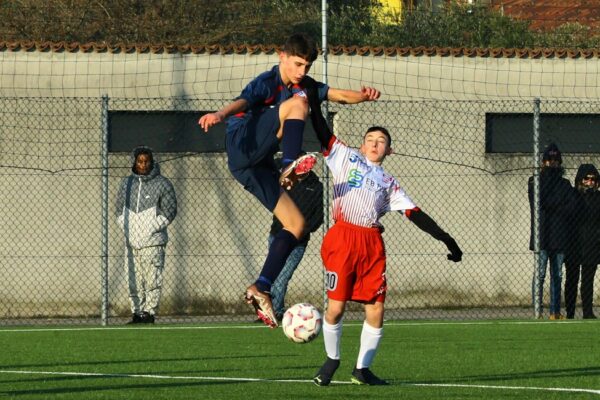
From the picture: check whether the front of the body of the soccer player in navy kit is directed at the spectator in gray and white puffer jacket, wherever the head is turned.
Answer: no

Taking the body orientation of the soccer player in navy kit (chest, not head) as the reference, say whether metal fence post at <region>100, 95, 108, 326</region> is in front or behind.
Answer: behind

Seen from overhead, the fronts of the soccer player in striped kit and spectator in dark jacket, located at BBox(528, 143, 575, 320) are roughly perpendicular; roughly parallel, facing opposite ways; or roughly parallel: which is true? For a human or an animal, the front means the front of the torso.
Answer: roughly parallel

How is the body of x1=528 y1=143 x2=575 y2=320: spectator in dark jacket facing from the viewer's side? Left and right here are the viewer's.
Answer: facing the viewer

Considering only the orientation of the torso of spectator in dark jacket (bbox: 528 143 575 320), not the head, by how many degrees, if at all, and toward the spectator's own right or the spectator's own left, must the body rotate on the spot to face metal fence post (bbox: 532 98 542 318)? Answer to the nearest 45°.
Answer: approximately 45° to the spectator's own right

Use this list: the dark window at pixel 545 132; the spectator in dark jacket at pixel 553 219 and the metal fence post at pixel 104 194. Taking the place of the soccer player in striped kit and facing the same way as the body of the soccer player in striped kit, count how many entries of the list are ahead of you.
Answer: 0

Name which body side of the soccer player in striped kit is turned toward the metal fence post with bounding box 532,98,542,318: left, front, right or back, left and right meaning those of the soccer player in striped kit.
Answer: back

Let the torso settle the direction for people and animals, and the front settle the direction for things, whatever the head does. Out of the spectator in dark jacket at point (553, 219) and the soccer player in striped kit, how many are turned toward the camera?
2

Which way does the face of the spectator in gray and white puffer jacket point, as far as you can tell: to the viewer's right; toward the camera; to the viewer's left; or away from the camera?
toward the camera

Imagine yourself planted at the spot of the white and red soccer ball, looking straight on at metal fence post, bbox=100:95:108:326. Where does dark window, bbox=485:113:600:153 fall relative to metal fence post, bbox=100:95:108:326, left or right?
right

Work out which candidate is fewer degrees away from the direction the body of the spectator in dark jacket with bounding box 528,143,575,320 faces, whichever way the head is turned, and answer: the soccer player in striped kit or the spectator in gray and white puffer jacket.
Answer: the soccer player in striped kit

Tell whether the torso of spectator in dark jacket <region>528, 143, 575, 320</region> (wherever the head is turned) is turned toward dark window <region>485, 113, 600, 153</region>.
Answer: no

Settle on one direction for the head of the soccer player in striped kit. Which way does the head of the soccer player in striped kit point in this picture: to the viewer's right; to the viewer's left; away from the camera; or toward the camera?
toward the camera

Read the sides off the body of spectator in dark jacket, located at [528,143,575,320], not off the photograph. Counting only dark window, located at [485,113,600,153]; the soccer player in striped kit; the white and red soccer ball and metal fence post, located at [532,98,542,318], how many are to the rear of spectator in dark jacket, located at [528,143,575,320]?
1

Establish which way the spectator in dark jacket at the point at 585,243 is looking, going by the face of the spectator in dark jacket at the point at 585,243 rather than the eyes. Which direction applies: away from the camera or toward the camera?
toward the camera
